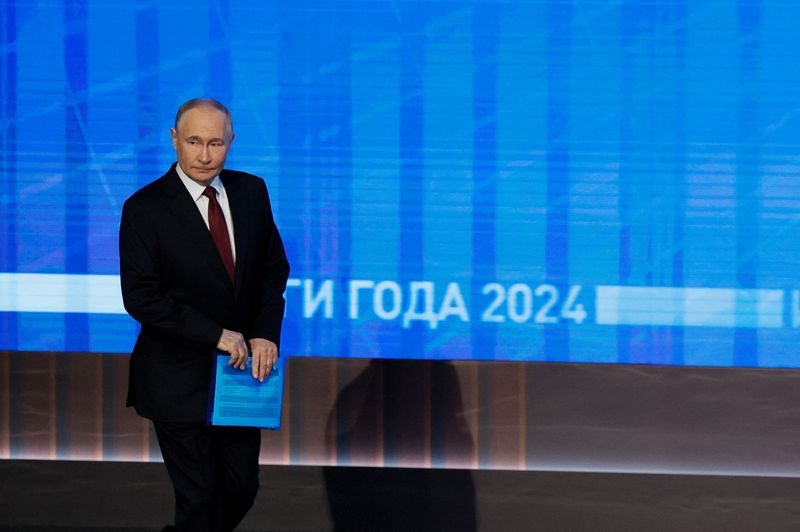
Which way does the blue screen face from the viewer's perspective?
toward the camera

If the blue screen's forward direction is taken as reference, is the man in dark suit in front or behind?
in front

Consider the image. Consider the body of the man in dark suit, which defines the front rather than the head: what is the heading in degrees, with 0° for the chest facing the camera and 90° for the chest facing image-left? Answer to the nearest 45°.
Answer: approximately 315°

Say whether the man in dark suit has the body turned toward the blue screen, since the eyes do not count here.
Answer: no

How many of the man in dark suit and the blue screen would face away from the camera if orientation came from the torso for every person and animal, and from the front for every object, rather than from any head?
0
